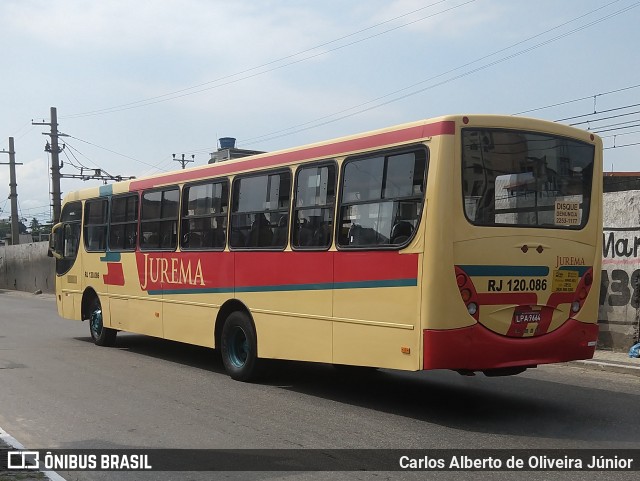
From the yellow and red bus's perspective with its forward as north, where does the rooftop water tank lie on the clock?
The rooftop water tank is roughly at 1 o'clock from the yellow and red bus.

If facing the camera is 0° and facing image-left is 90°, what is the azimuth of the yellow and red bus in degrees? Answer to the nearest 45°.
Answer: approximately 135°

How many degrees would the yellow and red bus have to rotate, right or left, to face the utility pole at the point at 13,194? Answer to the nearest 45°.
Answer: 0° — it already faces it

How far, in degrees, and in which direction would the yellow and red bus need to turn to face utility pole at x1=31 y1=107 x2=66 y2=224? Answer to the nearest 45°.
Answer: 0° — it already faces it
